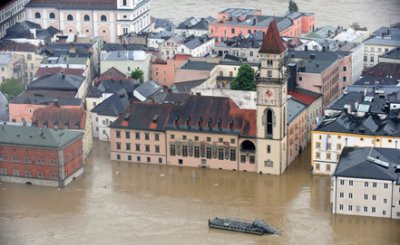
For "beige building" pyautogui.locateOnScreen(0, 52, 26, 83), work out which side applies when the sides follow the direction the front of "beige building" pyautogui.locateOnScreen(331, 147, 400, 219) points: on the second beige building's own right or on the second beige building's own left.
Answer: on the second beige building's own right

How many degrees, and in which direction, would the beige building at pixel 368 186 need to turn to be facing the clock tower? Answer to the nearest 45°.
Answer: approximately 135° to its right

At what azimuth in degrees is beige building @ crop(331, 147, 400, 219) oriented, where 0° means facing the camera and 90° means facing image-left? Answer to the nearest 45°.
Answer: approximately 0°

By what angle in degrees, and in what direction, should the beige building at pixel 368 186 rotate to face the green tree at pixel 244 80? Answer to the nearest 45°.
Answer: approximately 135° to its right

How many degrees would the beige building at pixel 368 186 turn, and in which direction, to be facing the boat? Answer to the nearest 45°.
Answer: approximately 90° to its right

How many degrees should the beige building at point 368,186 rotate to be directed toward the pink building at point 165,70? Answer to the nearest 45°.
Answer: approximately 135° to its right

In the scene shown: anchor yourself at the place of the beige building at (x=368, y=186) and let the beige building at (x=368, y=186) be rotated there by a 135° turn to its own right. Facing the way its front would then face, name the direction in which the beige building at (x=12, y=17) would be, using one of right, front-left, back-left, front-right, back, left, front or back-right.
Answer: front

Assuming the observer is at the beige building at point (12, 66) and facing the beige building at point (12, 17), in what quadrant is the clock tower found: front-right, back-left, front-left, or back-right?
back-right
